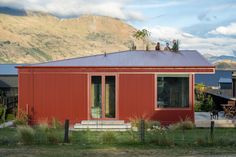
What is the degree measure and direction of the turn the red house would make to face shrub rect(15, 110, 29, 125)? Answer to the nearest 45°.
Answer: approximately 90° to its right

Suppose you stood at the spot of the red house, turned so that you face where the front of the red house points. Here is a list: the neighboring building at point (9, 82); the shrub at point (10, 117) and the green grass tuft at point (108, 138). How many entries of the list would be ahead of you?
1

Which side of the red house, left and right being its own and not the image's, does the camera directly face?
front

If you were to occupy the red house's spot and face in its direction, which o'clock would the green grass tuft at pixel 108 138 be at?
The green grass tuft is roughly at 12 o'clock from the red house.

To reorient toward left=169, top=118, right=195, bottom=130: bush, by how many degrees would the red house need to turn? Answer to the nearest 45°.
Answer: approximately 45° to its left

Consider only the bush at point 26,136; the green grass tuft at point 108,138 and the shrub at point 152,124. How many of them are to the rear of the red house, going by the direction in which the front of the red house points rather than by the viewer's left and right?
0

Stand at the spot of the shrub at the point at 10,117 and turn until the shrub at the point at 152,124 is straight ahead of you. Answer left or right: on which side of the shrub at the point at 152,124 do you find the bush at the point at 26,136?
right

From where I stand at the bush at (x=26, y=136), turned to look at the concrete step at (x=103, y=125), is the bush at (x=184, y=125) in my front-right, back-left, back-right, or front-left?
front-right

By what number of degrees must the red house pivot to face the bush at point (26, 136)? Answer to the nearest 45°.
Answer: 0° — it already faces it

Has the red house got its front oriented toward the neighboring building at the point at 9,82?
no

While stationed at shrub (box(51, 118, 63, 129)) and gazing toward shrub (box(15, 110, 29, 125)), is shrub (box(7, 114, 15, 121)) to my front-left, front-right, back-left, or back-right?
front-right

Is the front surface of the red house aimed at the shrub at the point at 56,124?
no

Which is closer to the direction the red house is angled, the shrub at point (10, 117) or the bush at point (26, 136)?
the bush

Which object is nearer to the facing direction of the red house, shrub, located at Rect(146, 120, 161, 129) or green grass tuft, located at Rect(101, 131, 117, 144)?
the green grass tuft
